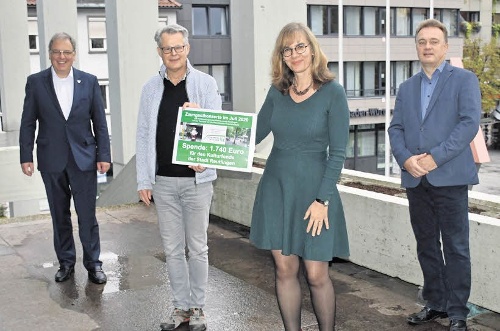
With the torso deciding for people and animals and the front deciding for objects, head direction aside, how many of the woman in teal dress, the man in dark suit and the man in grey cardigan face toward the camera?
3

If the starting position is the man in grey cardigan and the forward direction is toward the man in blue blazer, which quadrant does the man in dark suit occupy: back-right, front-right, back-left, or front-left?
back-left

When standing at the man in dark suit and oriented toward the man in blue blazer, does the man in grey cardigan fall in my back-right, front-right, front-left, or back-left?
front-right

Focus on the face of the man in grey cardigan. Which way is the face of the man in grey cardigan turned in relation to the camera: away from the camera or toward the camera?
toward the camera

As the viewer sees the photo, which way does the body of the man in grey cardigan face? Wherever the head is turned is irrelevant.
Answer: toward the camera

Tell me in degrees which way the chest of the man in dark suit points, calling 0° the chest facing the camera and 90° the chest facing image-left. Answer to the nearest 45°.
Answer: approximately 0°

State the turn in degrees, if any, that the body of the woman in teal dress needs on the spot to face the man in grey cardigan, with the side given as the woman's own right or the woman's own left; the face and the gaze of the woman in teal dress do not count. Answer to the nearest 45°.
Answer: approximately 135° to the woman's own right

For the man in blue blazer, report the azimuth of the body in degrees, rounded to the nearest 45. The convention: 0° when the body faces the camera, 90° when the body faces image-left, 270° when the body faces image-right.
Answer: approximately 45°

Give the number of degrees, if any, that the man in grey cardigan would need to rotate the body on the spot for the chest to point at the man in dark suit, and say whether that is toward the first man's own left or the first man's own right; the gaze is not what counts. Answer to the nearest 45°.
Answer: approximately 135° to the first man's own right

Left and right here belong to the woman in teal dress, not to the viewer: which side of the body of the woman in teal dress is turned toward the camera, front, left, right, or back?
front

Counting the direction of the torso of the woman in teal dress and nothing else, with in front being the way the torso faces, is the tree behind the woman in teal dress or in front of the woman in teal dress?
behind

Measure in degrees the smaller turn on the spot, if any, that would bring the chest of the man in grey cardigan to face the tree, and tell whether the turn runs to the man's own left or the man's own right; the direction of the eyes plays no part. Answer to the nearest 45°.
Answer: approximately 135° to the man's own left

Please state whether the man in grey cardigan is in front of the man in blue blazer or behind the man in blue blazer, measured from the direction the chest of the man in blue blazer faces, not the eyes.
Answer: in front

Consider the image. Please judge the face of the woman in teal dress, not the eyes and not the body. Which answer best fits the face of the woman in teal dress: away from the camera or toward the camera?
toward the camera
